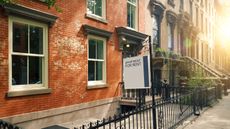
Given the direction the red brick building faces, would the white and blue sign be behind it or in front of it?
in front

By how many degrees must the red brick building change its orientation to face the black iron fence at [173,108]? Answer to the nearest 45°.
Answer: approximately 45° to its left

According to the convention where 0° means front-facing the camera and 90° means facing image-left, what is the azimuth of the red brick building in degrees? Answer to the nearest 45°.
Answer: approximately 315°
